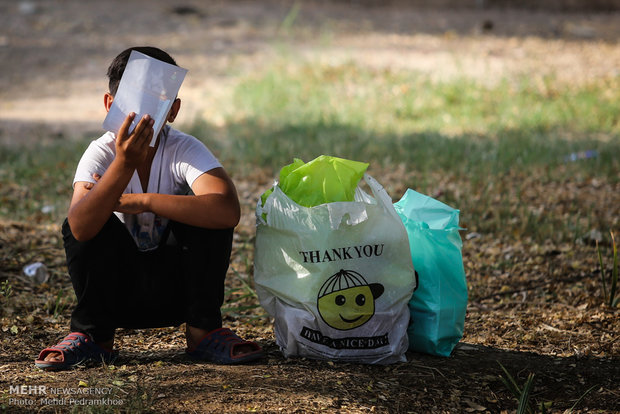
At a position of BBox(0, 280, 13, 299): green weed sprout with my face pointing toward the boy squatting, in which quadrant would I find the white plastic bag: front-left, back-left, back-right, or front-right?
front-left

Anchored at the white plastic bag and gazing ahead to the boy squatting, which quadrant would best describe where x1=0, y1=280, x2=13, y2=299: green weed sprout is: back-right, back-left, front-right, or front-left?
front-right

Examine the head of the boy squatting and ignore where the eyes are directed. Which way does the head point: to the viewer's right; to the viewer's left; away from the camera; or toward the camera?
toward the camera

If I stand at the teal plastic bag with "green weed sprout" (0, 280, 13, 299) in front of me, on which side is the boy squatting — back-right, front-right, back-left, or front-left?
front-left

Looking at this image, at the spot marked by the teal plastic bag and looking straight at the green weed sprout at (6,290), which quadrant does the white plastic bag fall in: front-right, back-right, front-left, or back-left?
front-left

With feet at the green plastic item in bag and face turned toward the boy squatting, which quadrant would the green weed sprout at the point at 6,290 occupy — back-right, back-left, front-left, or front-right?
front-right

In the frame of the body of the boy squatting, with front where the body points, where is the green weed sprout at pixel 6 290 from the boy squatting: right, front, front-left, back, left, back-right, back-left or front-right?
back-right

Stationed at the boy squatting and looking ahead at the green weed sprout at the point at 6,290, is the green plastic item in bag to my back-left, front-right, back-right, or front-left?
back-right

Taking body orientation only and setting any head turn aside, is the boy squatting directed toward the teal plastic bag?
no

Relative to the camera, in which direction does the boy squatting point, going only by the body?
toward the camera

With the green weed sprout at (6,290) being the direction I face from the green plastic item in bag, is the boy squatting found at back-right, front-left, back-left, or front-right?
front-left
